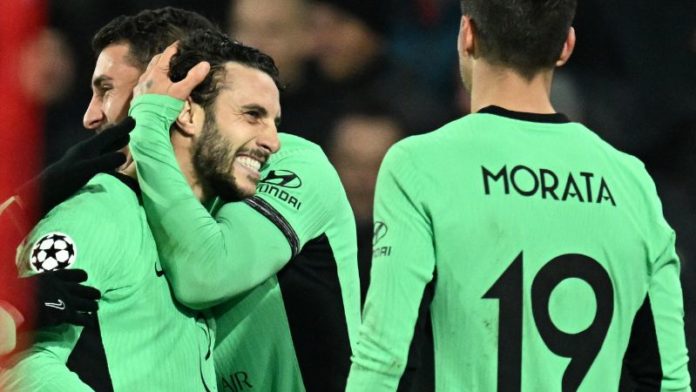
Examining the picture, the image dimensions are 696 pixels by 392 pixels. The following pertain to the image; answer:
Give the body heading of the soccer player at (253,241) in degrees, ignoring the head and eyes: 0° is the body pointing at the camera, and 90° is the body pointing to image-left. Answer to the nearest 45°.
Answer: approximately 45°

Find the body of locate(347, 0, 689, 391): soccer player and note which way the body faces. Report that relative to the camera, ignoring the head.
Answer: away from the camera

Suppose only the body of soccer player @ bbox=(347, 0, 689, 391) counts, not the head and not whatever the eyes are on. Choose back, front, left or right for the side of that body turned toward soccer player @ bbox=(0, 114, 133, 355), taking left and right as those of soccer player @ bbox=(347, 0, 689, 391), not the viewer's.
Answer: left

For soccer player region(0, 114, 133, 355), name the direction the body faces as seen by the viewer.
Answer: to the viewer's right

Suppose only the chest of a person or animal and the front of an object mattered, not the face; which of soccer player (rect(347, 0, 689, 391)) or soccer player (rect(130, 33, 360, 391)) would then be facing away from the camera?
soccer player (rect(347, 0, 689, 391))

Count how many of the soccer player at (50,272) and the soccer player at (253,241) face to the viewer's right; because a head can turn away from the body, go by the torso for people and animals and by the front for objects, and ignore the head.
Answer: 1

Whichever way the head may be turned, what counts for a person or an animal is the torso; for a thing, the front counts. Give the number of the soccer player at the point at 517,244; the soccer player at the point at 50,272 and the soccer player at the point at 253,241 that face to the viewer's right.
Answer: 1

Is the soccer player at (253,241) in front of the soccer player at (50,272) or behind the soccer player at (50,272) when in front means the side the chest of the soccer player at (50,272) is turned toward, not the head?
in front
